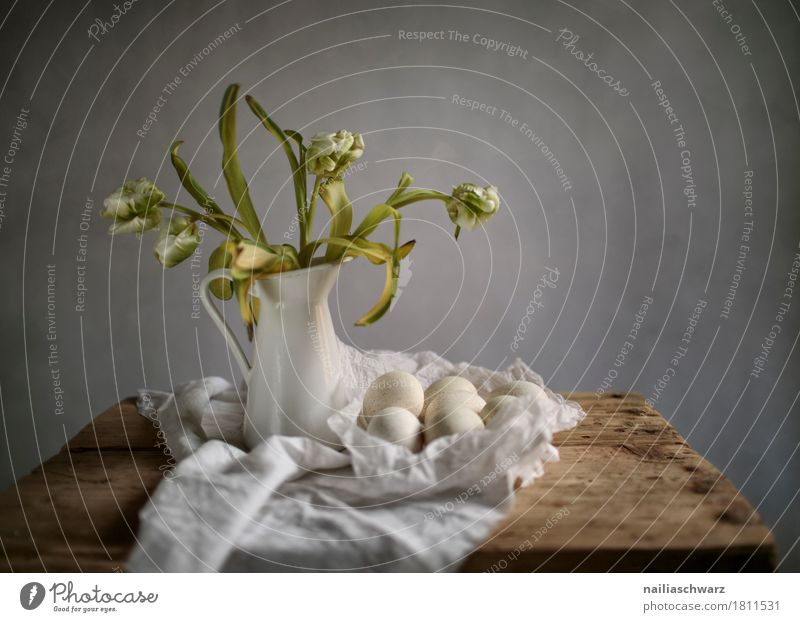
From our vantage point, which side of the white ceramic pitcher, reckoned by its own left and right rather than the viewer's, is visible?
right
